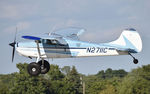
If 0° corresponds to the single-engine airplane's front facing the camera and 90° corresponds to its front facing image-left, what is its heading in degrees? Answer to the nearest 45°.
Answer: approximately 90°
